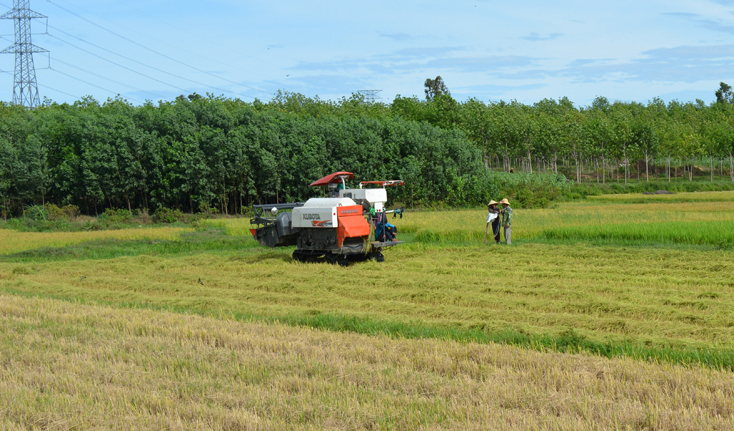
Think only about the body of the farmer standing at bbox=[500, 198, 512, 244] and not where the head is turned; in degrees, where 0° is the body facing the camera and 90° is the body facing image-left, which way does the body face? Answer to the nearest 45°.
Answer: approximately 90°
